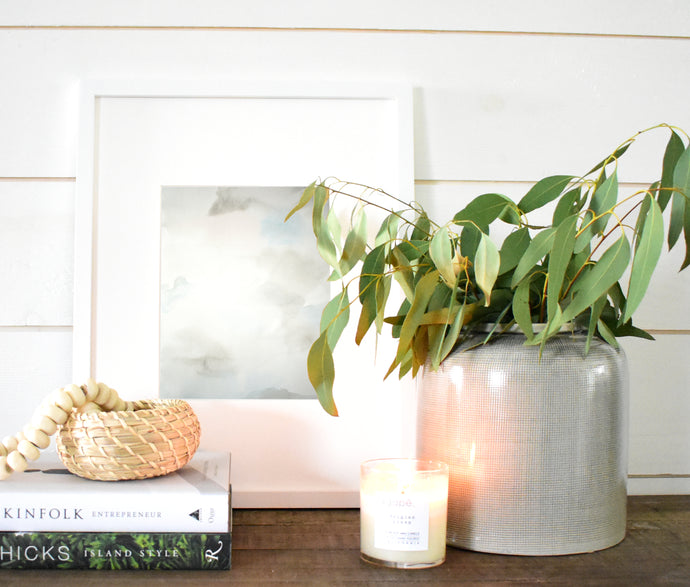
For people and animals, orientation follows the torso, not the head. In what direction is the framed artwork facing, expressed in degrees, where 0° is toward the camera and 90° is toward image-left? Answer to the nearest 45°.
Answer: approximately 0°
